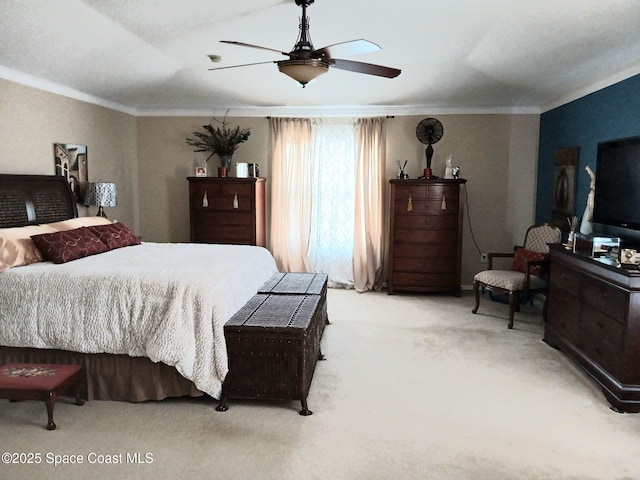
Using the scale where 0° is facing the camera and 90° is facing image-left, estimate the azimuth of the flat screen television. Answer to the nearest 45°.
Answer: approximately 45°

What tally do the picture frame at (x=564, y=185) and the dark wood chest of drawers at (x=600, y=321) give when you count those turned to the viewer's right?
0

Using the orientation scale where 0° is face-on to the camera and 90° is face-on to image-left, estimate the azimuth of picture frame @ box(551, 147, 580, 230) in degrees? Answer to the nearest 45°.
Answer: approximately 45°

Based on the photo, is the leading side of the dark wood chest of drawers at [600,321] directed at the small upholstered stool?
yes

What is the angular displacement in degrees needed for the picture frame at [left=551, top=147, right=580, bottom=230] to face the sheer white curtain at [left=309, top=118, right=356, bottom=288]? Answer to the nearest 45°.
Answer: approximately 45° to its right

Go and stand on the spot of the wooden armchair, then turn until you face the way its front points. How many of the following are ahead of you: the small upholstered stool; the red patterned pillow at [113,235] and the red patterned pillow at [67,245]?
3

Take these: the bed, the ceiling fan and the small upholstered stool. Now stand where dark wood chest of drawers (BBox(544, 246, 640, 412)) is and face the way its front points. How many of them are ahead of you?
3

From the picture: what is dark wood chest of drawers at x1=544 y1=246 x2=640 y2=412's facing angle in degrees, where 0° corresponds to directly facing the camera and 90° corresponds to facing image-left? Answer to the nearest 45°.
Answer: approximately 45°

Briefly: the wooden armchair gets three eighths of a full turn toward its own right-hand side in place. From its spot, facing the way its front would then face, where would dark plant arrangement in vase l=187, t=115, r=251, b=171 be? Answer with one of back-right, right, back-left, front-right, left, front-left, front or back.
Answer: left

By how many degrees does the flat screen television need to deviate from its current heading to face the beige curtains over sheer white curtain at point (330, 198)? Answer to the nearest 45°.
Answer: approximately 45° to its right

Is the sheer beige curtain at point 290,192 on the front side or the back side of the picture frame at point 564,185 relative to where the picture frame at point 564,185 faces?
on the front side

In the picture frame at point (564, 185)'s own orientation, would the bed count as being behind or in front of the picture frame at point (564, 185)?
in front

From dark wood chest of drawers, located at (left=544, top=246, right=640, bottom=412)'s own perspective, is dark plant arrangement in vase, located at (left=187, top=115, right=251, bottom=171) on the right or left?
on its right

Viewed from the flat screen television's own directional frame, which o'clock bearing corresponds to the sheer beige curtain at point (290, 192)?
The sheer beige curtain is roughly at 2 o'clock from the flat screen television.

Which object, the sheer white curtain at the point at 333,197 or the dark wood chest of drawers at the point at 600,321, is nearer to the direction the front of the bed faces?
the dark wood chest of drawers
